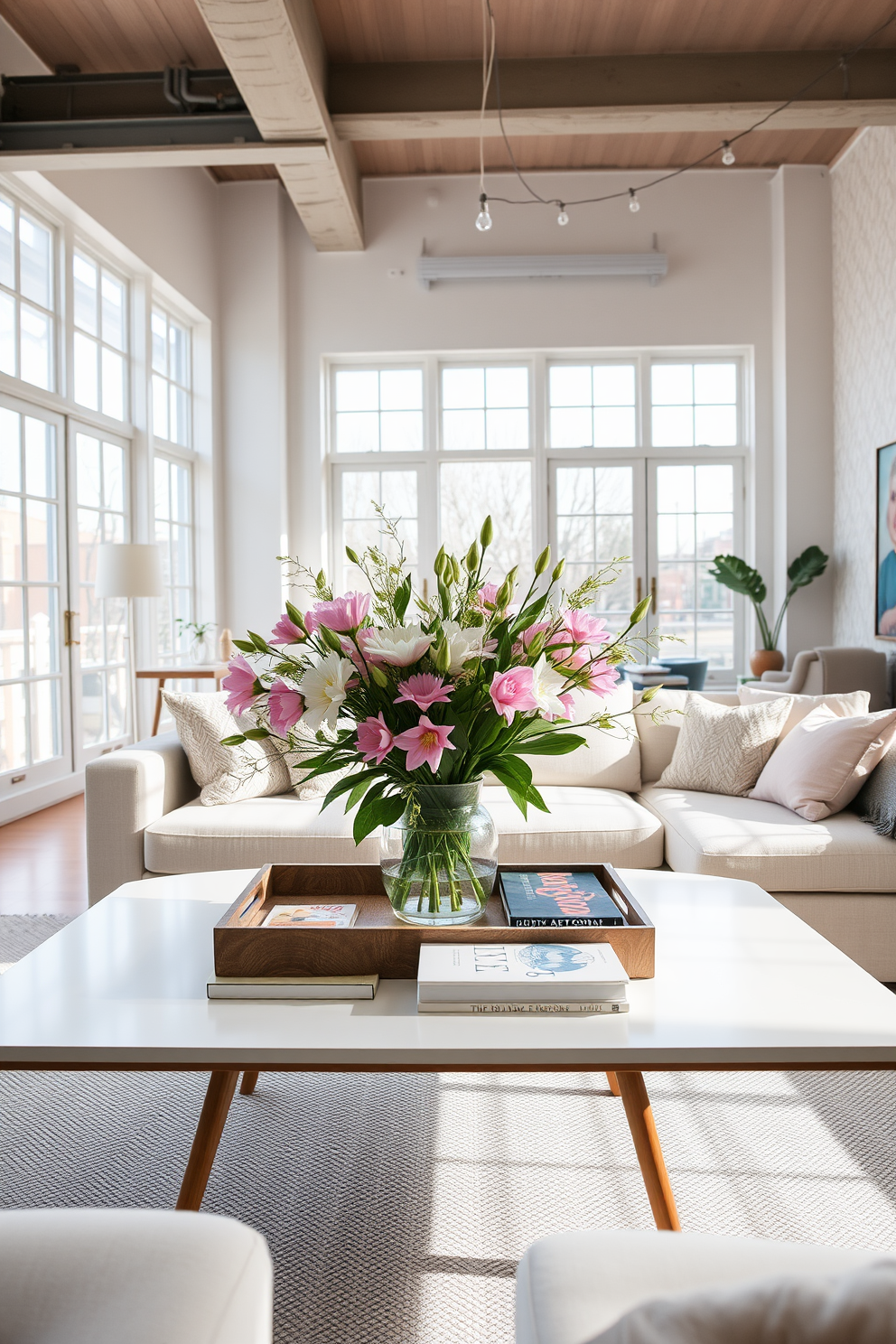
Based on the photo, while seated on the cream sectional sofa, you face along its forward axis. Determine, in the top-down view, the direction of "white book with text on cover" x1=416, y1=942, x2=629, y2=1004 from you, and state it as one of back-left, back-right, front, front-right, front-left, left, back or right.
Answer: front

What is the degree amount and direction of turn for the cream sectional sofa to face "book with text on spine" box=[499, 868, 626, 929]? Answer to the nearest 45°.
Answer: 0° — it already faces it

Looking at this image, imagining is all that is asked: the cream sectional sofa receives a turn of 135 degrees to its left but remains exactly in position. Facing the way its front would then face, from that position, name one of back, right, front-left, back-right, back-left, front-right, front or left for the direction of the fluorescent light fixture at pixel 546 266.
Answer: front-left

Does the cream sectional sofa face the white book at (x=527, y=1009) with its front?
yes

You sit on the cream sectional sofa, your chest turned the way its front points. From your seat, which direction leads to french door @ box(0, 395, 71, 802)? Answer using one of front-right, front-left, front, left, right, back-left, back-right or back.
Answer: back-right

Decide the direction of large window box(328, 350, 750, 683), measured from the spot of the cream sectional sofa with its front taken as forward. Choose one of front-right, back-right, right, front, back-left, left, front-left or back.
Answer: back

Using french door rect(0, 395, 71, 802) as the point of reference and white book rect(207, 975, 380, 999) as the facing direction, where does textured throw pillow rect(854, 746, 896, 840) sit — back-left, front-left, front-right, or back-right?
front-left

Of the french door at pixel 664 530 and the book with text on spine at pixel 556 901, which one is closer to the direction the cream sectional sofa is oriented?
the book with text on spine

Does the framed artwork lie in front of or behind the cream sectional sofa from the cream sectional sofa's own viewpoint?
behind

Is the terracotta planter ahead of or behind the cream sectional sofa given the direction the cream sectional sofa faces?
behind

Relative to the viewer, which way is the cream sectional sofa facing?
toward the camera

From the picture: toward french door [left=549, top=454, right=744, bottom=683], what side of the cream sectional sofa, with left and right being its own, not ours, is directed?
back

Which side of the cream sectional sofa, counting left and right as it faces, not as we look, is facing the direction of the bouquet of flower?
front

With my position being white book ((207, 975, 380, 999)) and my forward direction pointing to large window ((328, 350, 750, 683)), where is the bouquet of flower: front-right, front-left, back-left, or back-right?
front-right
